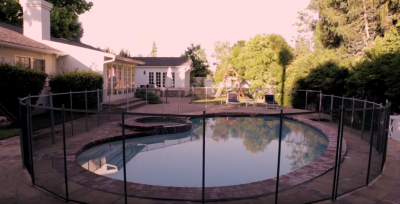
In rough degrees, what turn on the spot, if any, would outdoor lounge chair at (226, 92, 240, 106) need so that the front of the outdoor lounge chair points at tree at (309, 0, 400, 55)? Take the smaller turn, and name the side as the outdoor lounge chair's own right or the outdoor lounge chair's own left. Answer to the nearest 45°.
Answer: approximately 90° to the outdoor lounge chair's own left

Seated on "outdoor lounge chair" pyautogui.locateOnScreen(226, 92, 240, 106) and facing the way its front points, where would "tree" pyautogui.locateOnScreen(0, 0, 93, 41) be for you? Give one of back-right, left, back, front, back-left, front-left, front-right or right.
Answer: right

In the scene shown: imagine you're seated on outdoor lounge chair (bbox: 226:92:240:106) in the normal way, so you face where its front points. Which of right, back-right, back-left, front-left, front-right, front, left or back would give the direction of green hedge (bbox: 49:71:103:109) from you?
front-right

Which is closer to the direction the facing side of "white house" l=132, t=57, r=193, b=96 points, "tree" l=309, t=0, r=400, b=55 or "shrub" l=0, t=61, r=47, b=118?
the shrub

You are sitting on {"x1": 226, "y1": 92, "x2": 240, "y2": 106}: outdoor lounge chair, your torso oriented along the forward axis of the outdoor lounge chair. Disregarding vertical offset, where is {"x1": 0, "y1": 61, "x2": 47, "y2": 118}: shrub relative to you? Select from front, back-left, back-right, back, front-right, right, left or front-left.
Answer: front-right

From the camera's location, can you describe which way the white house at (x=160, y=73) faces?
facing the viewer

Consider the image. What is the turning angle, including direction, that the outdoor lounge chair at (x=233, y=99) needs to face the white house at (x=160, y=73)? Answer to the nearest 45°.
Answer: approximately 135° to its right

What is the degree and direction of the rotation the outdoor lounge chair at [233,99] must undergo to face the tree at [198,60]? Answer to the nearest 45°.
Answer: approximately 180°

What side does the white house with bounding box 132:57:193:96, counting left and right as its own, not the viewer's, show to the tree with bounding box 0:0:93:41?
right

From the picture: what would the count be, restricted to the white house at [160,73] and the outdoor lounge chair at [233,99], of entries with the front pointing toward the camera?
2
